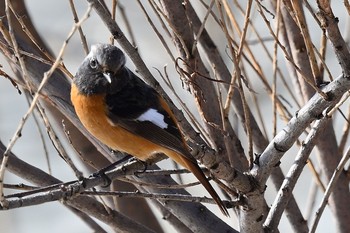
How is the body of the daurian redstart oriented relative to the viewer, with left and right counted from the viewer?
facing to the left of the viewer
